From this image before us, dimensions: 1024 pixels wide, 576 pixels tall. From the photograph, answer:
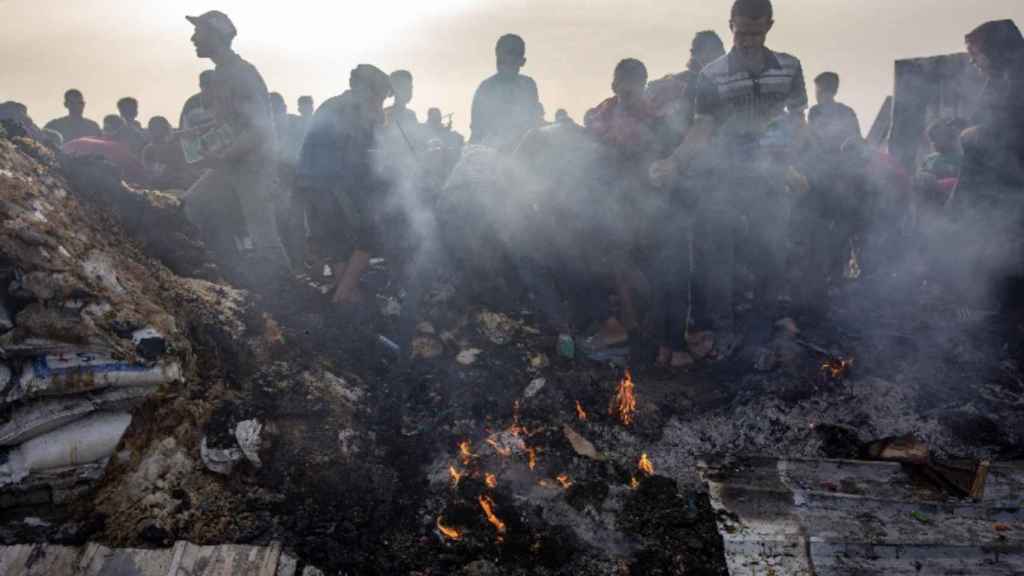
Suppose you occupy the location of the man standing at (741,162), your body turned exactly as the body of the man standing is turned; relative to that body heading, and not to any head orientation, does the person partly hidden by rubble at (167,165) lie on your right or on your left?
on your right

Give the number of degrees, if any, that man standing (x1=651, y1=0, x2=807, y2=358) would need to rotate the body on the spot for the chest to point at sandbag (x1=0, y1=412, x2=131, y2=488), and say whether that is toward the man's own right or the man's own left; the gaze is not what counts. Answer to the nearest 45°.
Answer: approximately 45° to the man's own right

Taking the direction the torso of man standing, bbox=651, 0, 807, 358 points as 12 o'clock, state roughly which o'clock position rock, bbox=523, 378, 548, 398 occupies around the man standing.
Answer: The rock is roughly at 2 o'clock from the man standing.

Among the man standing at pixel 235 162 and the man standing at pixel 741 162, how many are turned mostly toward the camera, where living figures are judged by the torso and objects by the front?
1

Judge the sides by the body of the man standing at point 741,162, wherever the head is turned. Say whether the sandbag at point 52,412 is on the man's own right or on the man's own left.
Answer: on the man's own right
